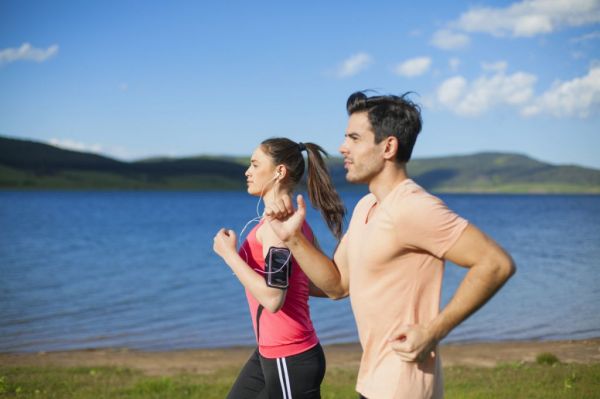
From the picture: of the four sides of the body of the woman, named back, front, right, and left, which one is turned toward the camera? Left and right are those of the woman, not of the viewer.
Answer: left

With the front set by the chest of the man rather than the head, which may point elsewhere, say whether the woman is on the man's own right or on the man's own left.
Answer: on the man's own right

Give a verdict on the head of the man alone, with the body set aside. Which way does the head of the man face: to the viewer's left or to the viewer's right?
to the viewer's left

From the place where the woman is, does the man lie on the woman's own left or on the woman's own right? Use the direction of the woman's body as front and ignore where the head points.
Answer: on the woman's own left

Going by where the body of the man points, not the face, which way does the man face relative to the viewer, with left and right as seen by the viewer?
facing to the left of the viewer

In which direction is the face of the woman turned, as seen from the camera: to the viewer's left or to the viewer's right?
to the viewer's left

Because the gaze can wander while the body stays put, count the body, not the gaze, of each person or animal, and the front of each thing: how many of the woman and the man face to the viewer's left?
2
